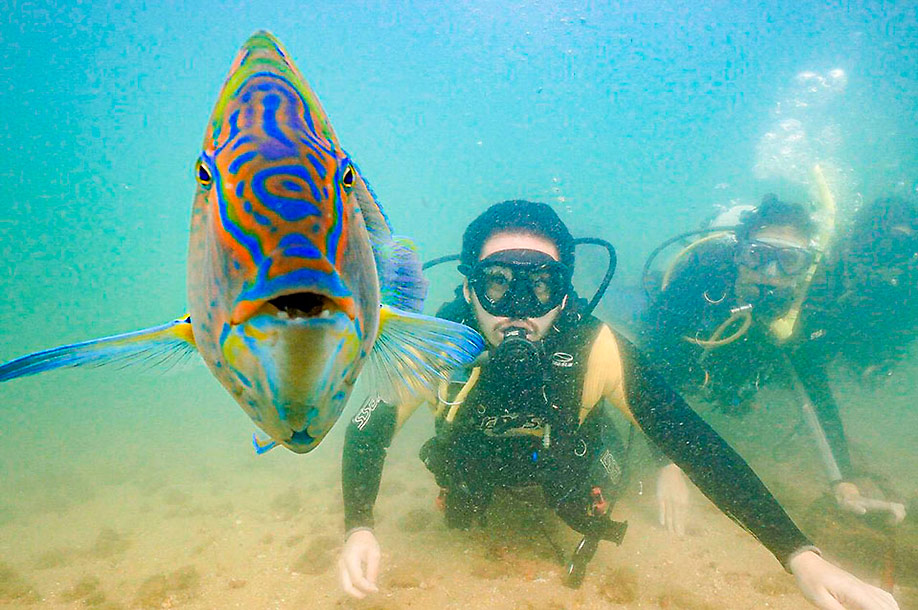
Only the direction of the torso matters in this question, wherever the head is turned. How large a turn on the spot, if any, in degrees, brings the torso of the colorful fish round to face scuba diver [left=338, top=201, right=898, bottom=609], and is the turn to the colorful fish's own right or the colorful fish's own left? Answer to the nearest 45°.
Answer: approximately 135° to the colorful fish's own left

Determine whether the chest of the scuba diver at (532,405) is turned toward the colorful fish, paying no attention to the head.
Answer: yes

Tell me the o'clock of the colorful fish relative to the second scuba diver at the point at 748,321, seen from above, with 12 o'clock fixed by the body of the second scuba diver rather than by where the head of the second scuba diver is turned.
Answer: The colorful fish is roughly at 12 o'clock from the second scuba diver.

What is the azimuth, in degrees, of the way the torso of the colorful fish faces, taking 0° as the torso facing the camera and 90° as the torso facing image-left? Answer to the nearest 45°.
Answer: approximately 0°
